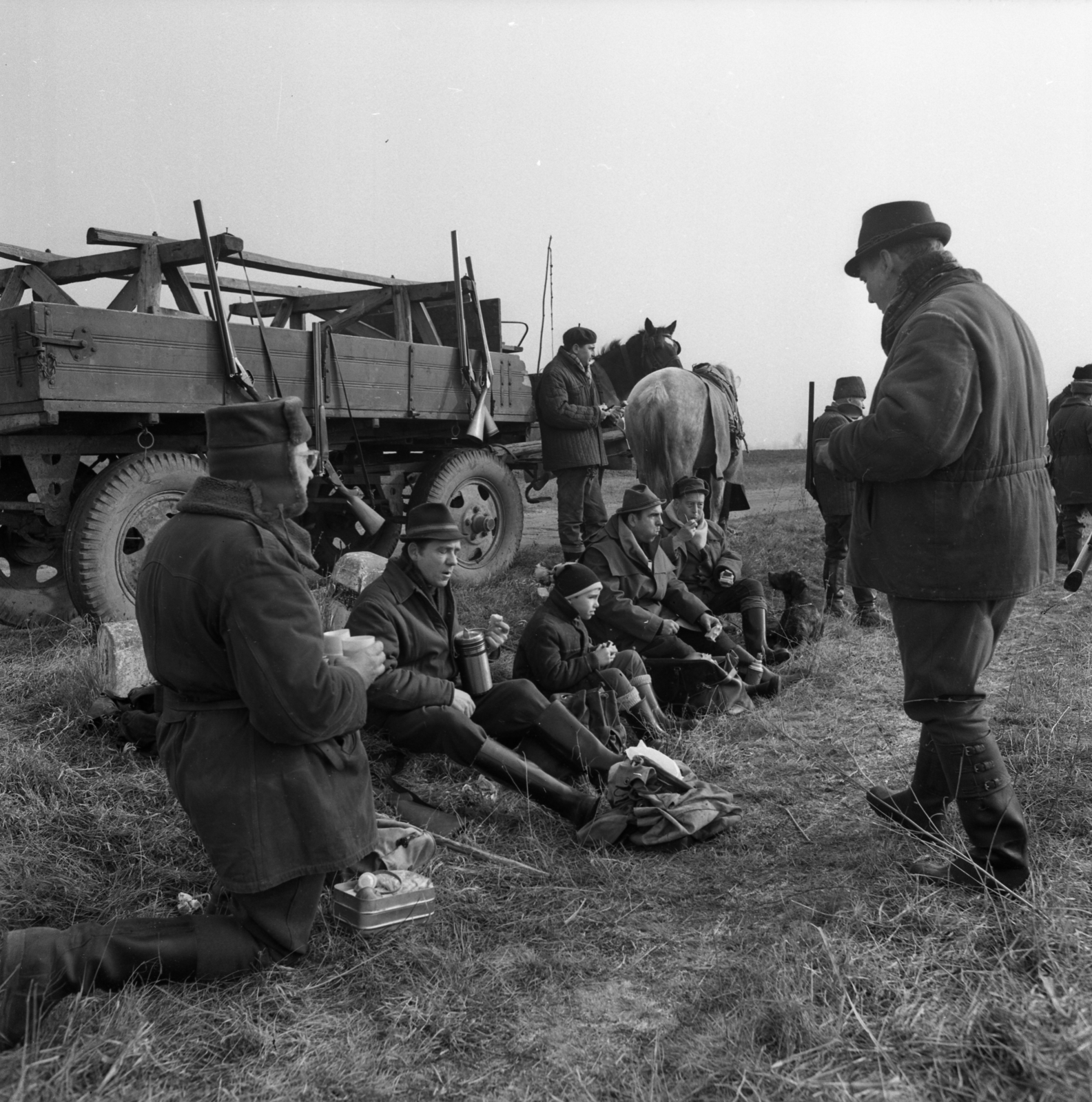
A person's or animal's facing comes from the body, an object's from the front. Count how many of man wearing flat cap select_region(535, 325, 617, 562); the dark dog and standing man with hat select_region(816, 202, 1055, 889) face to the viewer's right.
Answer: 1

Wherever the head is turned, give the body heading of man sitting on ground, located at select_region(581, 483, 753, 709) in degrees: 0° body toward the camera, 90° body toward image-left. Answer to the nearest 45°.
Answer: approximately 315°

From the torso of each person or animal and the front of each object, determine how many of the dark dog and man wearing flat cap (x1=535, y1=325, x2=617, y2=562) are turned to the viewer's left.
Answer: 1

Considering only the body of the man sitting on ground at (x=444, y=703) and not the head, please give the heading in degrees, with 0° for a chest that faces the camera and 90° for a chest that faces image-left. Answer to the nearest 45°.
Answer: approximately 315°

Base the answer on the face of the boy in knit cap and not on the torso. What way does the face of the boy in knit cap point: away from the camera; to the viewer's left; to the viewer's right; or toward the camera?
to the viewer's right

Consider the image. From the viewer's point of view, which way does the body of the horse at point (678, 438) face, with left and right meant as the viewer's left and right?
facing away from the viewer and to the right of the viewer

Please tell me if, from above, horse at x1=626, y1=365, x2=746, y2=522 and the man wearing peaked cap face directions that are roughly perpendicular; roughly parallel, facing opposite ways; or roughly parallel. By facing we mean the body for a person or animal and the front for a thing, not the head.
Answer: roughly perpendicular

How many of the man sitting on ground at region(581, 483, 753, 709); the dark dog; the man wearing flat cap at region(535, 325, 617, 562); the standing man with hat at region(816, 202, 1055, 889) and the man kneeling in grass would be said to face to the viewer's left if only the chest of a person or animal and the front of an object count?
2

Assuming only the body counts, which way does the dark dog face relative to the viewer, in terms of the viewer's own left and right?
facing to the left of the viewer

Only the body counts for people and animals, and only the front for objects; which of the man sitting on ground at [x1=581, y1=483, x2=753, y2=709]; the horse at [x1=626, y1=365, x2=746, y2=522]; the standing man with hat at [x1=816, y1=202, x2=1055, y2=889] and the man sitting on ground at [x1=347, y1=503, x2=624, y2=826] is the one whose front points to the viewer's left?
the standing man with hat

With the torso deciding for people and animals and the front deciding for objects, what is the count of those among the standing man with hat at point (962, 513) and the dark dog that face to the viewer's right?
0
